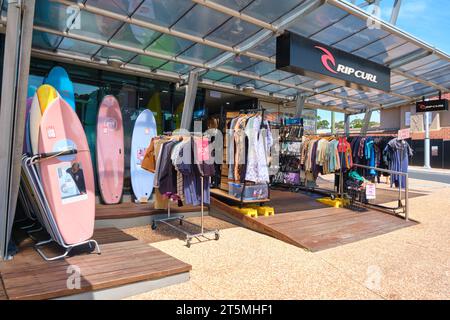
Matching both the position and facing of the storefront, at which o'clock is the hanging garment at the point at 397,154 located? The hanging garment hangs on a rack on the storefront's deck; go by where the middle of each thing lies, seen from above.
The hanging garment is roughly at 10 o'clock from the storefront.

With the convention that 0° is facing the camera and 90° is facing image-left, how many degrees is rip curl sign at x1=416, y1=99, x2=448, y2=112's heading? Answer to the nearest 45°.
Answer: approximately 0°

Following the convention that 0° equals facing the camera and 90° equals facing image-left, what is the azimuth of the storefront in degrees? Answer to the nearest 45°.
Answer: approximately 315°
